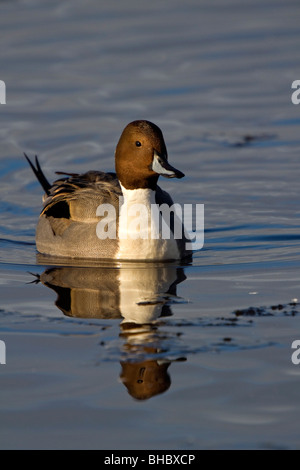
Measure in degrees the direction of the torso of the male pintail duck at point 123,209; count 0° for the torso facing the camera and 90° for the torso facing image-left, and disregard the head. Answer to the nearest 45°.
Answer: approximately 315°
